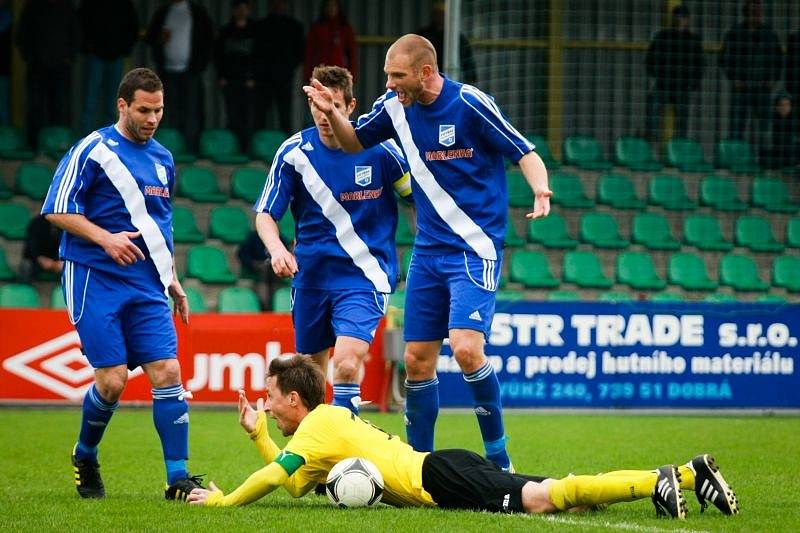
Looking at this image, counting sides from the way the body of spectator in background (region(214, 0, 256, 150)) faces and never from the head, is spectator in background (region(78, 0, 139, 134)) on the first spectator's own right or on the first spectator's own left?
on the first spectator's own right

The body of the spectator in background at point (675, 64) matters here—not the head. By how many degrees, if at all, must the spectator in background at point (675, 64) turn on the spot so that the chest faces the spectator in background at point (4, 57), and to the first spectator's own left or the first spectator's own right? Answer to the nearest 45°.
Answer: approximately 90° to the first spectator's own right

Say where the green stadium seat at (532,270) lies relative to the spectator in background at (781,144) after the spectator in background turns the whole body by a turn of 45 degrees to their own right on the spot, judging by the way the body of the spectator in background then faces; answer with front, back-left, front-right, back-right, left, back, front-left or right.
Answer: front

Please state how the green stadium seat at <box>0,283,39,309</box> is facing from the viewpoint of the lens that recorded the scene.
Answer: facing the viewer

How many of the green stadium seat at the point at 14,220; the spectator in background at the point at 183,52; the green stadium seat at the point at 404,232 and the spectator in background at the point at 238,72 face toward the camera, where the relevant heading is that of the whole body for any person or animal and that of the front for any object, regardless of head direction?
4

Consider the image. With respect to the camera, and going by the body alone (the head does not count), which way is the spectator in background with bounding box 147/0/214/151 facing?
toward the camera

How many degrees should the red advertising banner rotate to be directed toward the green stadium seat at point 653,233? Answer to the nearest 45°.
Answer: approximately 135° to its left

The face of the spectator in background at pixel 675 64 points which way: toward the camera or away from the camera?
toward the camera

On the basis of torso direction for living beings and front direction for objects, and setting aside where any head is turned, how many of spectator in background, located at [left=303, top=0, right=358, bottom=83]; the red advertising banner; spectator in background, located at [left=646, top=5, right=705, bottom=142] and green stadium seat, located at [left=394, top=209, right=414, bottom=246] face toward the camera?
4

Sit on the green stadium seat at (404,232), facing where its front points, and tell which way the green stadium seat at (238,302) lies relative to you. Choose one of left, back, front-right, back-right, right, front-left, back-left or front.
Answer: front-right

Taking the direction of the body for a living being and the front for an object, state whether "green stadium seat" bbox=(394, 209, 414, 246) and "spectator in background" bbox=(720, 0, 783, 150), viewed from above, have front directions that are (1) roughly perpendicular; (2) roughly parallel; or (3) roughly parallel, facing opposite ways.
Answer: roughly parallel

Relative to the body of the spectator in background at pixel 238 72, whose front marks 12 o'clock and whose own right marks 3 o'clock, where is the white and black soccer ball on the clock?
The white and black soccer ball is roughly at 12 o'clock from the spectator in background.

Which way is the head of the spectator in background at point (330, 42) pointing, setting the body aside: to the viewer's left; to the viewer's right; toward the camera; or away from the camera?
toward the camera

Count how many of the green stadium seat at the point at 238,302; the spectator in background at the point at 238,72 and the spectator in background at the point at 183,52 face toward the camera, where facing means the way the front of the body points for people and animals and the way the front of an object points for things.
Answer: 3

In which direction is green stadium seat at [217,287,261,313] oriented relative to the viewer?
toward the camera

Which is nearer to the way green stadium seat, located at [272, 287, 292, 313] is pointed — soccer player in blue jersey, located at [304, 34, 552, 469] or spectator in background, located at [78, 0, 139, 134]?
the soccer player in blue jersey

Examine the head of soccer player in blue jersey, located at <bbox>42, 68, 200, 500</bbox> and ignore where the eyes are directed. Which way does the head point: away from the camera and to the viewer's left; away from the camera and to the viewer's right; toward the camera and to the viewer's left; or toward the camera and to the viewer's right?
toward the camera and to the viewer's right

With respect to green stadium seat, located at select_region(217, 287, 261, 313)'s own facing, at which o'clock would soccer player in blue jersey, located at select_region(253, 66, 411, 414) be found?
The soccer player in blue jersey is roughly at 12 o'clock from the green stadium seat.
